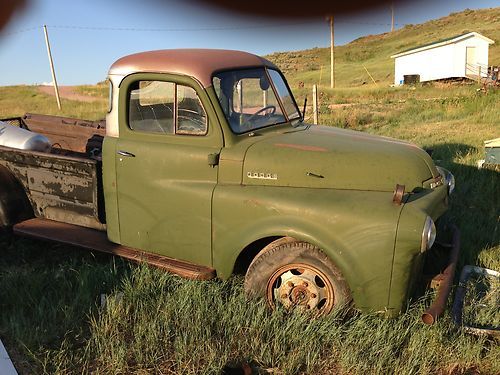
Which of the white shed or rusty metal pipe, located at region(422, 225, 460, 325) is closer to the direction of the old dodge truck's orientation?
the rusty metal pipe

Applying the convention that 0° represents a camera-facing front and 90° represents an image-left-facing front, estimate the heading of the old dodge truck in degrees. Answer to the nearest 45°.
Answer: approximately 315°

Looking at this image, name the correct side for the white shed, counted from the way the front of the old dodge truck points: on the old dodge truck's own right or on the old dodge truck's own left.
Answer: on the old dodge truck's own left
